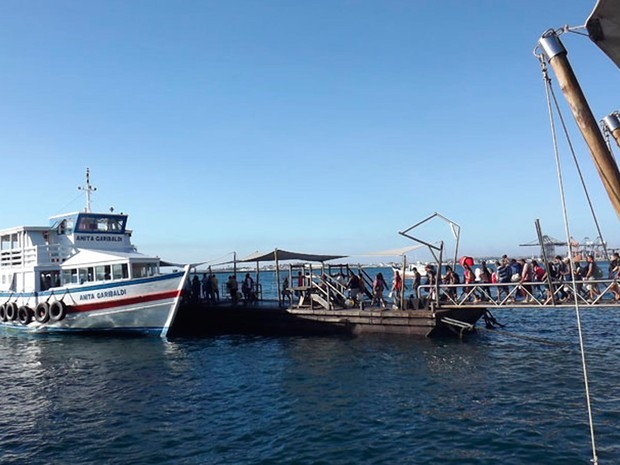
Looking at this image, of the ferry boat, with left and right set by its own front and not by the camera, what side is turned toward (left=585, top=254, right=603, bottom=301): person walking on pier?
front

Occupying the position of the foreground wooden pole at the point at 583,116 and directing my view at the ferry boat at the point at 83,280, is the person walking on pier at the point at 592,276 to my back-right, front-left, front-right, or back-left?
front-right

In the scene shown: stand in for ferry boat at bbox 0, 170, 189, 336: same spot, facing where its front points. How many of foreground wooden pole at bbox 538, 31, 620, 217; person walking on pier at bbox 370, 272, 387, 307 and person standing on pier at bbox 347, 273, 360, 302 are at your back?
0

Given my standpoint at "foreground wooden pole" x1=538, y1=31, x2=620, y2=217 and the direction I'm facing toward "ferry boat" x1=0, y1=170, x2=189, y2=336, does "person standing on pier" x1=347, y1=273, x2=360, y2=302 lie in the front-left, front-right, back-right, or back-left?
front-right

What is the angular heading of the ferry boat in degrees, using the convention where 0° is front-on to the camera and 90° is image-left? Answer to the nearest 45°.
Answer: approximately 315°

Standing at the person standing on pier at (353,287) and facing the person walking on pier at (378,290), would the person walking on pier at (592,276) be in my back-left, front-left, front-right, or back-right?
front-right

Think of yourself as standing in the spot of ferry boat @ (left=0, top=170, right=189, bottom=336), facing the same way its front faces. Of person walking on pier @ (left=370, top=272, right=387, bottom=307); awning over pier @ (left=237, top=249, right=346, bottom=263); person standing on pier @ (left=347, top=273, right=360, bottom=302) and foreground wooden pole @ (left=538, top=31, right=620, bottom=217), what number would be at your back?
0

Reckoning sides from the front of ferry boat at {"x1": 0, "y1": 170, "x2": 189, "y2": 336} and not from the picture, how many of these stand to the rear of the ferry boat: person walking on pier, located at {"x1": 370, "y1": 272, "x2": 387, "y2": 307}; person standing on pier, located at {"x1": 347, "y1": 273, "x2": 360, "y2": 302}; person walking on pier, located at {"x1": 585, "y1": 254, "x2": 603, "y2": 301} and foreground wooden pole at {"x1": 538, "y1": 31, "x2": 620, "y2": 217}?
0

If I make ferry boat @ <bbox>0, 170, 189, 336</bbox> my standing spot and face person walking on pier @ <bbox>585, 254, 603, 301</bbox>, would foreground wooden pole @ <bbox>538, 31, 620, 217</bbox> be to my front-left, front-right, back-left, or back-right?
front-right

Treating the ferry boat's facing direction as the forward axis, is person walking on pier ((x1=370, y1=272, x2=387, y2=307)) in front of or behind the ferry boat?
in front

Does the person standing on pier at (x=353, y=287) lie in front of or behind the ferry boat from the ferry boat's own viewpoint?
in front

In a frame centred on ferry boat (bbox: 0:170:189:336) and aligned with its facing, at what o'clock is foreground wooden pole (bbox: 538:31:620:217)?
The foreground wooden pole is roughly at 1 o'clock from the ferry boat.
